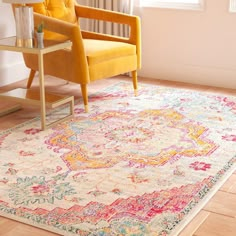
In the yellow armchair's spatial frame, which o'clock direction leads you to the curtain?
The curtain is roughly at 8 o'clock from the yellow armchair.

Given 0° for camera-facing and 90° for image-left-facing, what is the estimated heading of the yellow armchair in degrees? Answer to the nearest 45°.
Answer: approximately 315°

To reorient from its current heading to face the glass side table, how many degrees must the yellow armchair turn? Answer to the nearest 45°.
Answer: approximately 90° to its right
